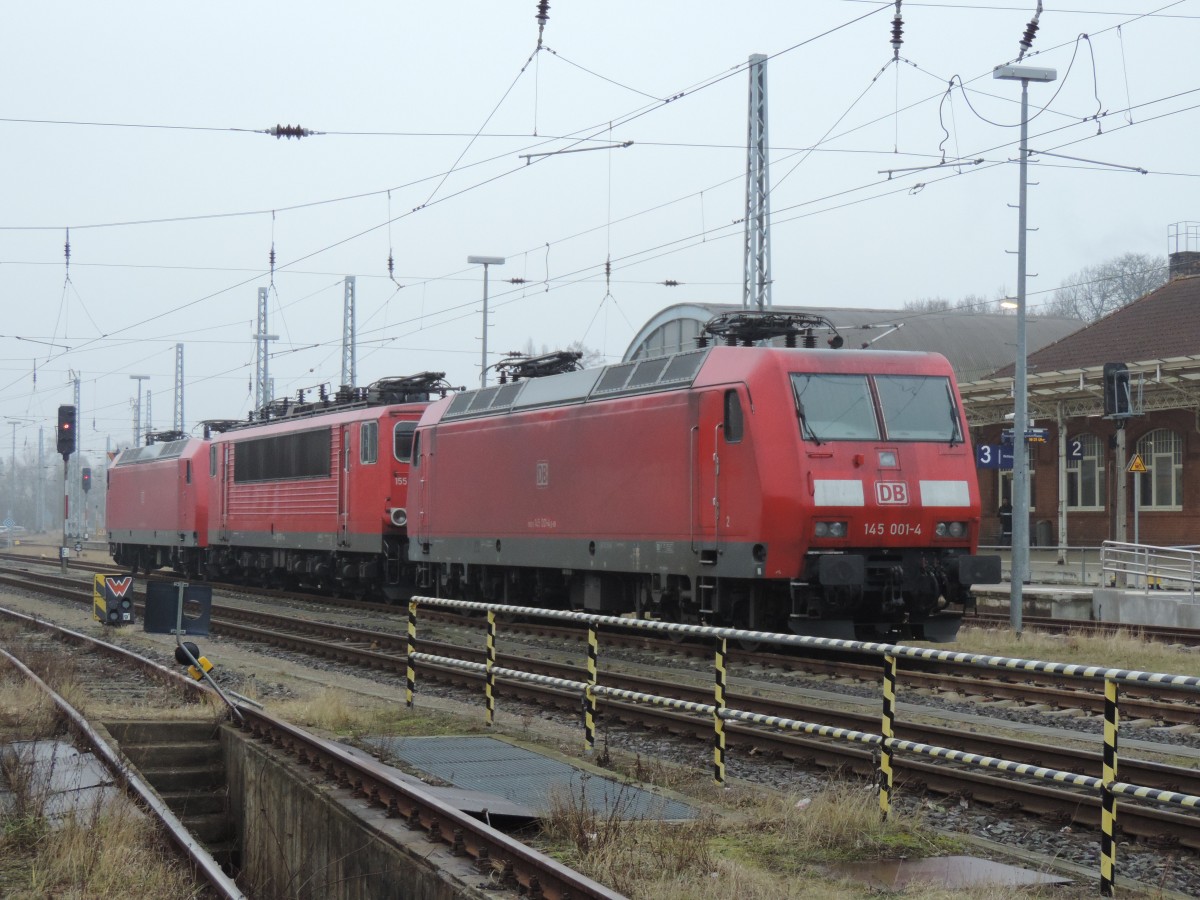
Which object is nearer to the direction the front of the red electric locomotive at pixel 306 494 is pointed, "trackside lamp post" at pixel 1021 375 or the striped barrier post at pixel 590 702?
the trackside lamp post

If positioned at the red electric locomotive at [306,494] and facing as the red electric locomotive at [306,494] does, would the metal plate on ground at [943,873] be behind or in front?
in front

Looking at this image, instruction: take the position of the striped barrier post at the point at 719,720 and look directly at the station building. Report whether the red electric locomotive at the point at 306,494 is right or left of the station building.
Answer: left

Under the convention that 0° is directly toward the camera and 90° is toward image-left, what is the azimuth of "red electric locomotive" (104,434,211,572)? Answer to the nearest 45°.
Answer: approximately 315°

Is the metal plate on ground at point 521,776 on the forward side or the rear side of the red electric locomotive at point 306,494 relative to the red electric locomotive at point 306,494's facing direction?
on the forward side

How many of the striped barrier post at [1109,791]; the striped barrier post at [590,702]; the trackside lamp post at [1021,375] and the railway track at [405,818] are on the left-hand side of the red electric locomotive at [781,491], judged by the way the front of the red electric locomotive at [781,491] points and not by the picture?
1

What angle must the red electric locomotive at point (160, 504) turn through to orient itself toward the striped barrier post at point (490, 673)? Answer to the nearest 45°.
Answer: approximately 45° to its right

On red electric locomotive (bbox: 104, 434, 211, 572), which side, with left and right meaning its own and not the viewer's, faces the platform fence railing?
front

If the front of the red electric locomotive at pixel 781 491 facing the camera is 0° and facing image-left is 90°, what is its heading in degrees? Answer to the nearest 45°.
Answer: approximately 315°

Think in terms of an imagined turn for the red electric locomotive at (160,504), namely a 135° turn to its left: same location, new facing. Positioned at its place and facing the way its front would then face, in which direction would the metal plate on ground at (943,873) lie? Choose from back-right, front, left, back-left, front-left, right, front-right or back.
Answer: back

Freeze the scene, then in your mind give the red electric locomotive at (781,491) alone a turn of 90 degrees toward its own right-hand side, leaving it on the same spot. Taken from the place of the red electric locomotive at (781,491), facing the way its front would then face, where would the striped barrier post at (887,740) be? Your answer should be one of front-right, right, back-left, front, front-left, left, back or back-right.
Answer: front-left

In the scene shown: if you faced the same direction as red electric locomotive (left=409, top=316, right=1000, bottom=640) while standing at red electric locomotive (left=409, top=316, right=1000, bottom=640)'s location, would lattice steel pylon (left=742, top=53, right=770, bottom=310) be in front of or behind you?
behind

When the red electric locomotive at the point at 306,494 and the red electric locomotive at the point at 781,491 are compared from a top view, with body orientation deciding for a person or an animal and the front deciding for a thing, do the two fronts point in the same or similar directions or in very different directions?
same or similar directions

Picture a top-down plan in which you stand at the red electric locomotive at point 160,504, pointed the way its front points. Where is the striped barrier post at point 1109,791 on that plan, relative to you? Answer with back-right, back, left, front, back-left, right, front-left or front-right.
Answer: front-right

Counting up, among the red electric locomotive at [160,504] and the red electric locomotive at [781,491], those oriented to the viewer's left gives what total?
0
